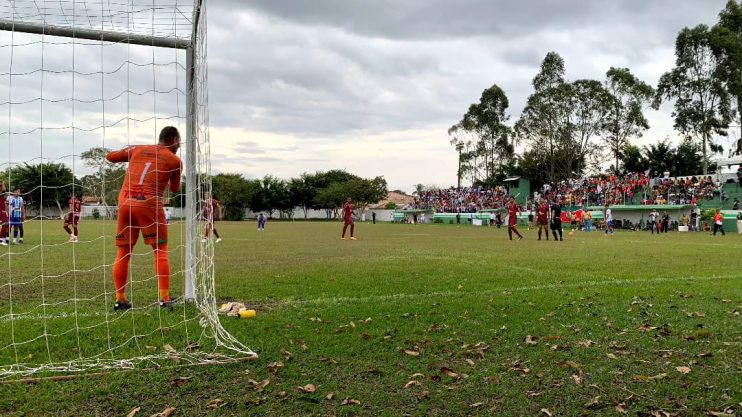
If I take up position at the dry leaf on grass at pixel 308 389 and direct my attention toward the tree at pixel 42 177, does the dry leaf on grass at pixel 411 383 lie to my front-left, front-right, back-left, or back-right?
back-right

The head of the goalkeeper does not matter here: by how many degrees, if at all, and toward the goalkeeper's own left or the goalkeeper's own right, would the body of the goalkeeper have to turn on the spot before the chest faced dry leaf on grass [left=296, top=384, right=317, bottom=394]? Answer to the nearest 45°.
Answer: approximately 180°

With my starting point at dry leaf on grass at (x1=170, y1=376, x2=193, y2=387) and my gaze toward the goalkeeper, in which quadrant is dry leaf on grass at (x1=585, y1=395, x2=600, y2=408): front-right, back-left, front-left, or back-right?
back-right

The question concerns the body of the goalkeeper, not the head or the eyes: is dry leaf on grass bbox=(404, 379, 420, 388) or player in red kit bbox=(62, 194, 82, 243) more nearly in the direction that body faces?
the player in red kit

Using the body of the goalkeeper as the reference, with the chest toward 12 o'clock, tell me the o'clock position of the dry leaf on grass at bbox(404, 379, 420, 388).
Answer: The dry leaf on grass is roughly at 5 o'clock from the goalkeeper.

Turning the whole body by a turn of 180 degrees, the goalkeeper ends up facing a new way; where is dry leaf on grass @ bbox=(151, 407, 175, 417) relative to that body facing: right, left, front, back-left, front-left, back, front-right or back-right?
front

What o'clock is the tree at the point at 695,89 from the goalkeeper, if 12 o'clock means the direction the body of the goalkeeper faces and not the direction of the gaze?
The tree is roughly at 2 o'clock from the goalkeeper.

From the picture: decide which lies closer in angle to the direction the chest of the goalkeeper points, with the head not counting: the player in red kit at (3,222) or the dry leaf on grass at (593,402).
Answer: the player in red kit

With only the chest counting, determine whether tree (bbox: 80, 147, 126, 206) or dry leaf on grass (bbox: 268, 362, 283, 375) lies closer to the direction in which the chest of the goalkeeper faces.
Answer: the tree

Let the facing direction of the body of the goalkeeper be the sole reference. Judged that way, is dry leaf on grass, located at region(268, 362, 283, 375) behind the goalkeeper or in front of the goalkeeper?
behind

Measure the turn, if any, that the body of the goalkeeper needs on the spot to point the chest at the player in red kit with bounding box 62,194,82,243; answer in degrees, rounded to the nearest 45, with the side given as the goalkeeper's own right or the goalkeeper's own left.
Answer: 0° — they already face them

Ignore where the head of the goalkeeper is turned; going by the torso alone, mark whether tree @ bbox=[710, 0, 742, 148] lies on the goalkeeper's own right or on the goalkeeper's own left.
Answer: on the goalkeeper's own right

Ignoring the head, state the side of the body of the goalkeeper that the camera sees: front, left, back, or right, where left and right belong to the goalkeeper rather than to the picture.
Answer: back
